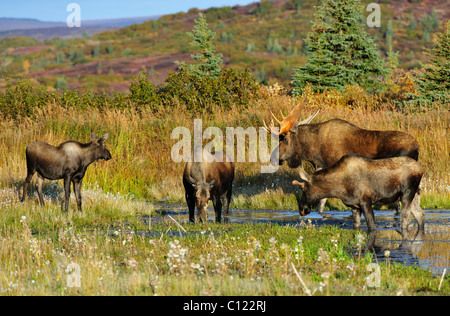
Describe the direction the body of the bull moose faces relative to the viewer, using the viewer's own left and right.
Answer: facing to the left of the viewer

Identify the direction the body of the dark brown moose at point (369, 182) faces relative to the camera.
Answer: to the viewer's left

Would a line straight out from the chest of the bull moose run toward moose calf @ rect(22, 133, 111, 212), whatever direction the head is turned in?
yes

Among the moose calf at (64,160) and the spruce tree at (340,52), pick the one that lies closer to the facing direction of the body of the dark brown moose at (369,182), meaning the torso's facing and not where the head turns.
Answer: the moose calf

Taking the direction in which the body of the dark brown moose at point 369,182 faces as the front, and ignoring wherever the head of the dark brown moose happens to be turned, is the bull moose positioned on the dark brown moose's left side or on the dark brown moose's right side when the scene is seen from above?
on the dark brown moose's right side

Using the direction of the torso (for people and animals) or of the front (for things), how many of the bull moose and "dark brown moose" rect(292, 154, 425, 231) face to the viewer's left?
2

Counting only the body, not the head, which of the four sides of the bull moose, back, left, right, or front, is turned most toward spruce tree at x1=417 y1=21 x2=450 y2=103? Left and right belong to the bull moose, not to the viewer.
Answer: right

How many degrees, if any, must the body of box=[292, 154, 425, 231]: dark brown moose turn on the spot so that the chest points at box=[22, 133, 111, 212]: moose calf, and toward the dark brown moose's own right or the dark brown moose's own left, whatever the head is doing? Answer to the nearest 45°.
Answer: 0° — it already faces it

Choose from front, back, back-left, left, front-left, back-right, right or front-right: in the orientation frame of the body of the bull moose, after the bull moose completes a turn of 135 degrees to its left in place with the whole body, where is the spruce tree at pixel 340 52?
back-left

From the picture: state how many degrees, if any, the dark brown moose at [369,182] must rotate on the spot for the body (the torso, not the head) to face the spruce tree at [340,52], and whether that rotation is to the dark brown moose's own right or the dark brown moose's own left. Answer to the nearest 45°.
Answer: approximately 90° to the dark brown moose's own right

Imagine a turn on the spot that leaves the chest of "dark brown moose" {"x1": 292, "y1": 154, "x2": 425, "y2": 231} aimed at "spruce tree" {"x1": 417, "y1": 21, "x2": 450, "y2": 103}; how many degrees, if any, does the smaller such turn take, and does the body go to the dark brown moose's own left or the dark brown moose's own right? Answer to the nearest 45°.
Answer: approximately 90° to the dark brown moose's own right

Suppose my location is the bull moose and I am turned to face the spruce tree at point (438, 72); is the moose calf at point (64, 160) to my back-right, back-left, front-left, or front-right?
back-left

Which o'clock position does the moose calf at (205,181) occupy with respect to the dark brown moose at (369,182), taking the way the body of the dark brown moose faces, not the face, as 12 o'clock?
The moose calf is roughly at 1 o'clock from the dark brown moose.
